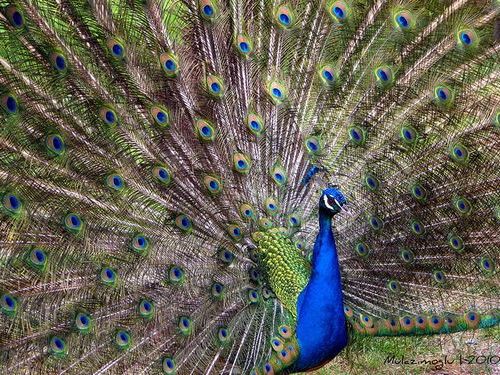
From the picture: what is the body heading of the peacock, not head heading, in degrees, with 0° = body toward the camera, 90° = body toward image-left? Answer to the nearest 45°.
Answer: approximately 315°
